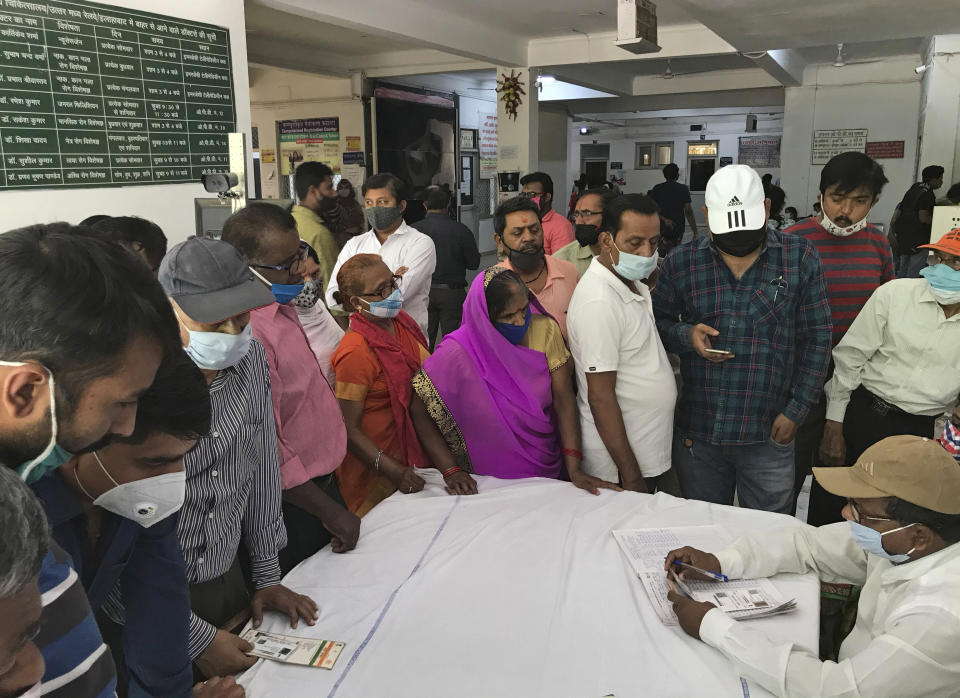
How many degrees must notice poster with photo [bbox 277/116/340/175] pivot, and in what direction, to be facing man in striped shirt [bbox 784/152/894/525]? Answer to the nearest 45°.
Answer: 0° — it already faces them

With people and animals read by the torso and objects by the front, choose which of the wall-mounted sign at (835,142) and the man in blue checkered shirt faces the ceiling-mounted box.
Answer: the wall-mounted sign

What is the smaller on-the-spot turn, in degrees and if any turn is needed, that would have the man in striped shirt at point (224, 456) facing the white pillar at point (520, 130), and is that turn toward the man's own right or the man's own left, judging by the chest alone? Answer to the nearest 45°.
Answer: approximately 90° to the man's own left

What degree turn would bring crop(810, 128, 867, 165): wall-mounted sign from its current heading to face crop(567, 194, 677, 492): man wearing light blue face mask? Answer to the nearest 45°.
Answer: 0° — it already faces them

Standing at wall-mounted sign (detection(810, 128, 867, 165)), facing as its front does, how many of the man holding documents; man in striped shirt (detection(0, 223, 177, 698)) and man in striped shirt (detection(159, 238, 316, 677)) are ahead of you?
3

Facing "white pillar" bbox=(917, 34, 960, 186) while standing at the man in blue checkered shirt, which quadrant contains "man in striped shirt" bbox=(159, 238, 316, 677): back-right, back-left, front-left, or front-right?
back-left

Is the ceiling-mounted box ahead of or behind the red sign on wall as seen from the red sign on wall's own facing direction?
ahead

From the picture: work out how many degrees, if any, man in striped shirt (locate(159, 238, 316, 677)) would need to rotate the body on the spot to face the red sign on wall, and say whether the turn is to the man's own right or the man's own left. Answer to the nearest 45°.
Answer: approximately 90° to the man's own left

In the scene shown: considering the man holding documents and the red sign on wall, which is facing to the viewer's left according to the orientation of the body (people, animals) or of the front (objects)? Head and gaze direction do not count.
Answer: the man holding documents

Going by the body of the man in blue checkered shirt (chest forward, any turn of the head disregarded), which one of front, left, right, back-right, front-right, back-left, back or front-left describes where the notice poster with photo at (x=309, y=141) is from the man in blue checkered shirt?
back-right
